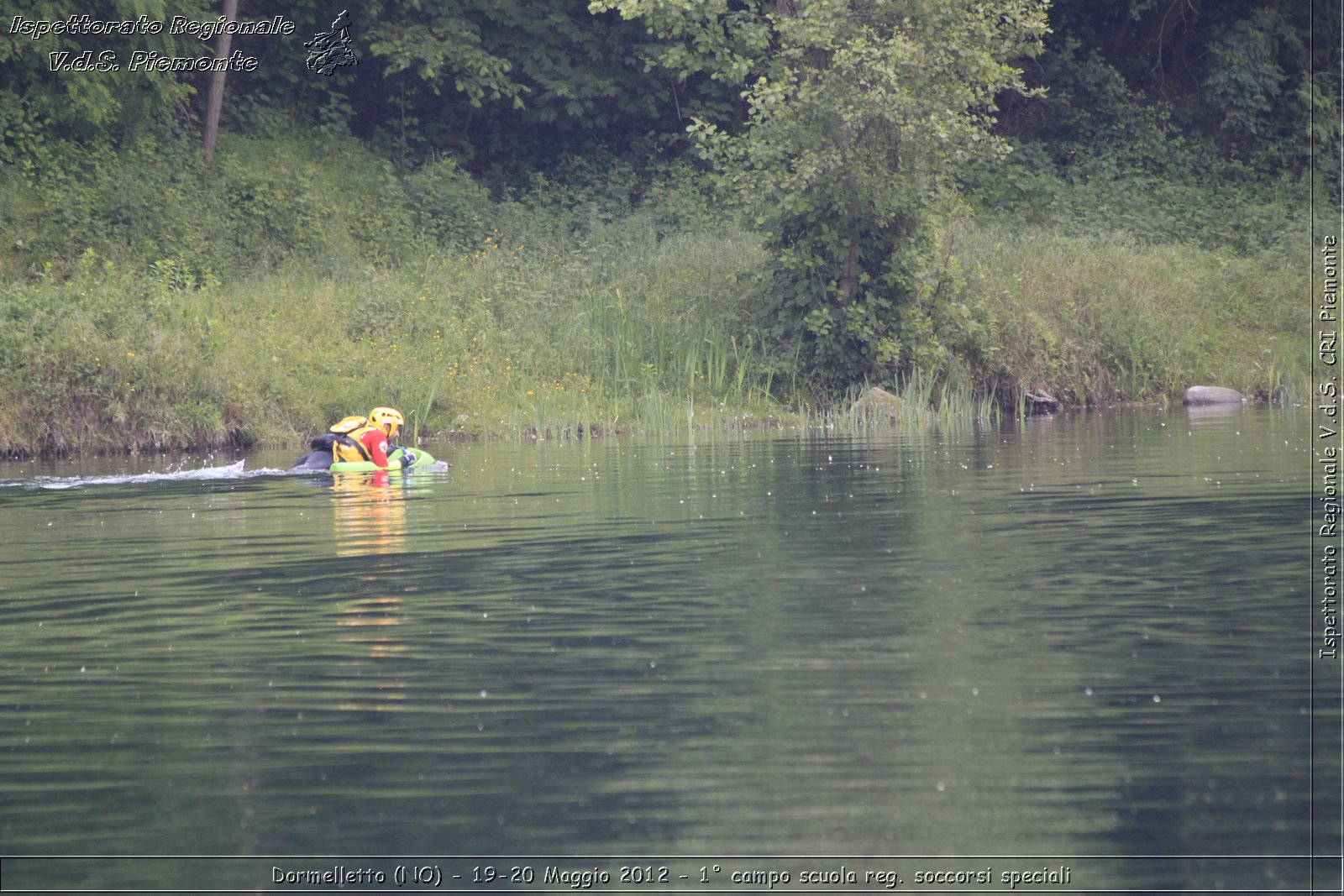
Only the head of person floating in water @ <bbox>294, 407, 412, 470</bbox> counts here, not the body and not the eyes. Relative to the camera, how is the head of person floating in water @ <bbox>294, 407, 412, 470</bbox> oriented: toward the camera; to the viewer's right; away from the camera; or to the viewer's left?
to the viewer's right

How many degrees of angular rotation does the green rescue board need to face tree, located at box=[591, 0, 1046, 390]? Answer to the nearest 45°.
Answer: approximately 45° to its left

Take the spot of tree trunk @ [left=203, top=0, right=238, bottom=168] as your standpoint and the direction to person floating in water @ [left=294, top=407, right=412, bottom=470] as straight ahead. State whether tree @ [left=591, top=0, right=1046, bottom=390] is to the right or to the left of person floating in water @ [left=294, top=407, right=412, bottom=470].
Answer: left

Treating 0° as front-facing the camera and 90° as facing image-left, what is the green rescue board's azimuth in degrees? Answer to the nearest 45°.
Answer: approximately 270°
